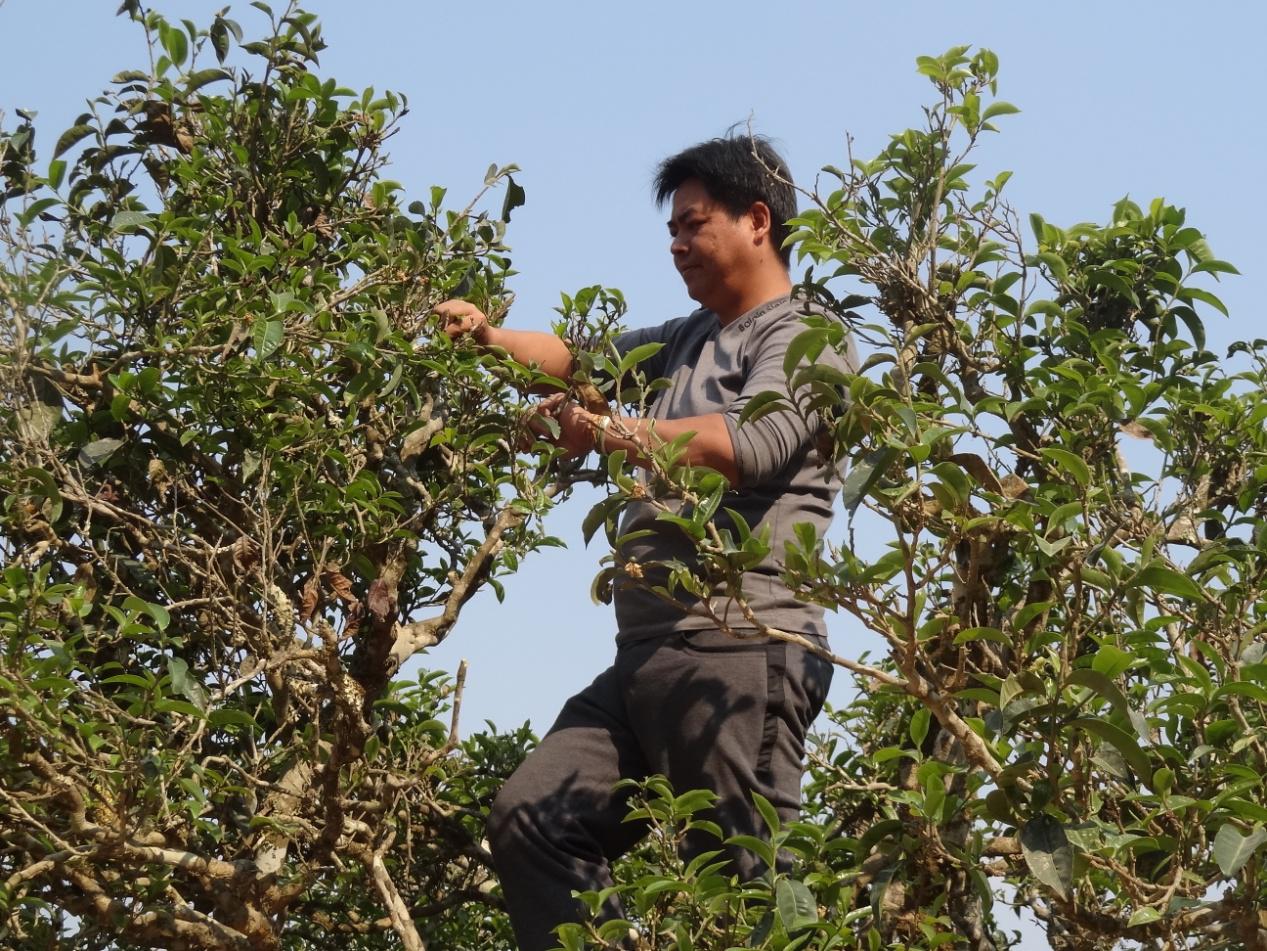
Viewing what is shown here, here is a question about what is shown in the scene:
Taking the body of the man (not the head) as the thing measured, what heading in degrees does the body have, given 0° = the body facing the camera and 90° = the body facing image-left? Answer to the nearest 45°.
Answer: approximately 45°
